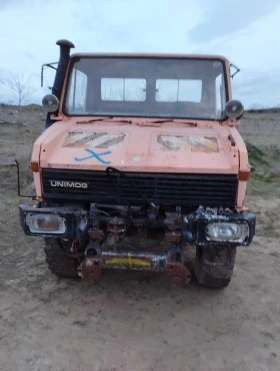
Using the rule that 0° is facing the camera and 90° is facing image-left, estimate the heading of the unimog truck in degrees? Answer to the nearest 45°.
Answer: approximately 0°
